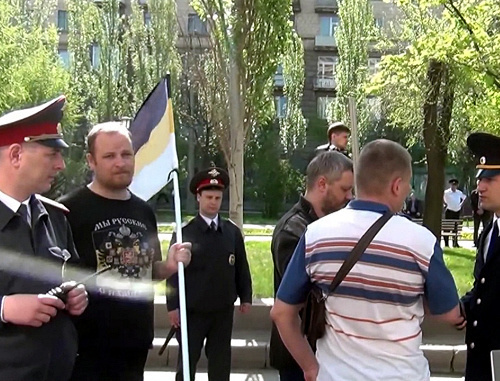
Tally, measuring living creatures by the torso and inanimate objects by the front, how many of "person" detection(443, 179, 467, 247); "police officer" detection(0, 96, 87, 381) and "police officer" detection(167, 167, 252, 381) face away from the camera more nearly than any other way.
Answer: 0

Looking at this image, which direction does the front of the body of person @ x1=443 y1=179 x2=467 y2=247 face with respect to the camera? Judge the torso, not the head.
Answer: toward the camera

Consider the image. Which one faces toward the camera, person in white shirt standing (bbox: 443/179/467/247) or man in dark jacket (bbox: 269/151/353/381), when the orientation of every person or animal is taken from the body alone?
the person in white shirt standing

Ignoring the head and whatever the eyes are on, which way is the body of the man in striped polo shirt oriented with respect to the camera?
away from the camera

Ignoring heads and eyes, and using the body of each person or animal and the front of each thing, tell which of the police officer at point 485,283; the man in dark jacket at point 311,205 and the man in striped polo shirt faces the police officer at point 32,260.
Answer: the police officer at point 485,283

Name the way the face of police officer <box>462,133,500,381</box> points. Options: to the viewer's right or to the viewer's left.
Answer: to the viewer's left

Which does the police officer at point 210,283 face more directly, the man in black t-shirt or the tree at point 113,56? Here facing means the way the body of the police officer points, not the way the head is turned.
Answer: the man in black t-shirt

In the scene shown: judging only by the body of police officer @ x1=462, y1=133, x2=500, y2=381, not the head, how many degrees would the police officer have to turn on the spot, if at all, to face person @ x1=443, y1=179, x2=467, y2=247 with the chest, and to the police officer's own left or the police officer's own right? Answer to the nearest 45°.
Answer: approximately 135° to the police officer's own right

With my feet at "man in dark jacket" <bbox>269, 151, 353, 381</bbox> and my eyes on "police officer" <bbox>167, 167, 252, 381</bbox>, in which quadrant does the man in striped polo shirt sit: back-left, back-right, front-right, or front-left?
back-left

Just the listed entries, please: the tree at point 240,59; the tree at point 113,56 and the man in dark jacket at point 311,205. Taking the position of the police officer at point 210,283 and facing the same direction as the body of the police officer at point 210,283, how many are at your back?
2

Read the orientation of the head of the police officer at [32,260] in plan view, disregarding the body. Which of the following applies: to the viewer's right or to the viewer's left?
to the viewer's right

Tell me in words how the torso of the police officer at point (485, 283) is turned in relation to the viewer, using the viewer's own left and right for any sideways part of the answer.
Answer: facing the viewer and to the left of the viewer
